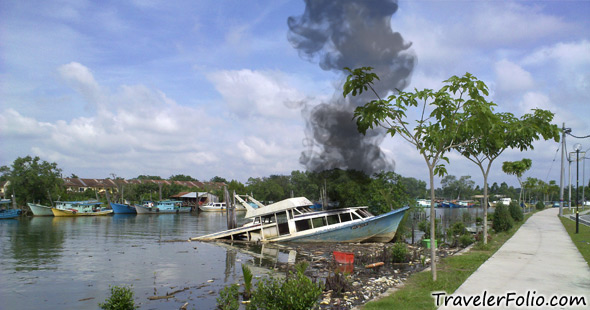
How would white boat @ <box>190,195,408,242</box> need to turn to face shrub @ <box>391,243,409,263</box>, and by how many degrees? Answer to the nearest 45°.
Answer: approximately 90° to its right

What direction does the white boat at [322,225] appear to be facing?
to the viewer's right

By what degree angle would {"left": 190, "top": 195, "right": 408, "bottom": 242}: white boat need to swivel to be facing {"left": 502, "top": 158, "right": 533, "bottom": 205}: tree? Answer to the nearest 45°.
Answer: approximately 45° to its left

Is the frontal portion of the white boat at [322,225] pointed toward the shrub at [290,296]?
no

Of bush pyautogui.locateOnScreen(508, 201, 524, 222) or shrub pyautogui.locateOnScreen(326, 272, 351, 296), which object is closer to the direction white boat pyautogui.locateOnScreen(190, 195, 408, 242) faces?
the bush

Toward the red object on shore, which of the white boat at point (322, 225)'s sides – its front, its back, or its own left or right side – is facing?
right

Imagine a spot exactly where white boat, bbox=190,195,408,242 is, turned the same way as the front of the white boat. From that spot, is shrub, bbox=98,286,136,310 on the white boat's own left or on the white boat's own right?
on the white boat's own right

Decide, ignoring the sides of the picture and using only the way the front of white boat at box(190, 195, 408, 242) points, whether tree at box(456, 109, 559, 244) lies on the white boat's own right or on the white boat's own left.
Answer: on the white boat's own right

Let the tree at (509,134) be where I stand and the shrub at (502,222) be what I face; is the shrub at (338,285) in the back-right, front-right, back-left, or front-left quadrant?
back-left

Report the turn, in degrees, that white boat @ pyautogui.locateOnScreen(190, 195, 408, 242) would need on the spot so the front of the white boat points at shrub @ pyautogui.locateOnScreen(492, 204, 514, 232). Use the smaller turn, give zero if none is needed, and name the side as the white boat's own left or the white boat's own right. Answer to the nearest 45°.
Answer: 0° — it already faces it

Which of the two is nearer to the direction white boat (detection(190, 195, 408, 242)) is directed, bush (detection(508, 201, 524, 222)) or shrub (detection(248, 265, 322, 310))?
the bush
